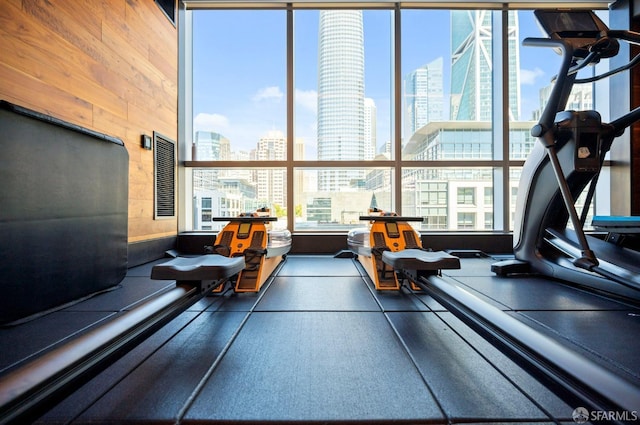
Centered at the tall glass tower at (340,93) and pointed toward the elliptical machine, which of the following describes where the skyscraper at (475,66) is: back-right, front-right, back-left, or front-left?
front-left

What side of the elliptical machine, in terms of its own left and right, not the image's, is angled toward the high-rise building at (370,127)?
front

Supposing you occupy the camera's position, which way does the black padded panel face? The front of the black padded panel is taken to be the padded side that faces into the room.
facing the viewer and to the right of the viewer

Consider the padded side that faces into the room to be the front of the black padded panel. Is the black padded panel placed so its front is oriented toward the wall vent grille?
no

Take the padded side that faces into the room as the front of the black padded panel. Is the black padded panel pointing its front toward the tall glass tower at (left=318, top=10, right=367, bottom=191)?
no

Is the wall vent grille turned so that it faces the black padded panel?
no

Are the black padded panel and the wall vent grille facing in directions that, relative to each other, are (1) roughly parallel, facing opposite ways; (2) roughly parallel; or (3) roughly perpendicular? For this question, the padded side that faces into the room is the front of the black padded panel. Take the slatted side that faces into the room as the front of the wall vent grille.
roughly parallel

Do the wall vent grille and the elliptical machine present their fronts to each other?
no

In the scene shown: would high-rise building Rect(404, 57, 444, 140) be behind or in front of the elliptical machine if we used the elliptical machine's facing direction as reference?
in front

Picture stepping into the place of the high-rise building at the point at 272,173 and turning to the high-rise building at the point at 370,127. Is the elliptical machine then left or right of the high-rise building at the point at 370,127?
right

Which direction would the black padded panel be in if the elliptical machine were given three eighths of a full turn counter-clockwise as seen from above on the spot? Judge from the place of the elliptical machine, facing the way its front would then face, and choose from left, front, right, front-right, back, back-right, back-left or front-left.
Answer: front-right

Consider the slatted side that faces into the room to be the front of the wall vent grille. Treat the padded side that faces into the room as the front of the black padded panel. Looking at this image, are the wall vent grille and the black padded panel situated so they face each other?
no

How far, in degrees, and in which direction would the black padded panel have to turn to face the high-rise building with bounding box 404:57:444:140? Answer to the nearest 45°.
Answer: approximately 45° to its left

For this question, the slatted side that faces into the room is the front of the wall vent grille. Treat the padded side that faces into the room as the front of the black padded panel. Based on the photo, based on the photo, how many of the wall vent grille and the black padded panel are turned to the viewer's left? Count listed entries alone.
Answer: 0

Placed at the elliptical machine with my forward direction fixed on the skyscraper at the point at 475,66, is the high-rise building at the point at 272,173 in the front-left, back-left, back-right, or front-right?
front-left
